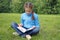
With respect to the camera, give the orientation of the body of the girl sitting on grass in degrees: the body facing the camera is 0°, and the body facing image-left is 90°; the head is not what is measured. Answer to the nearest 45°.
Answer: approximately 45°
